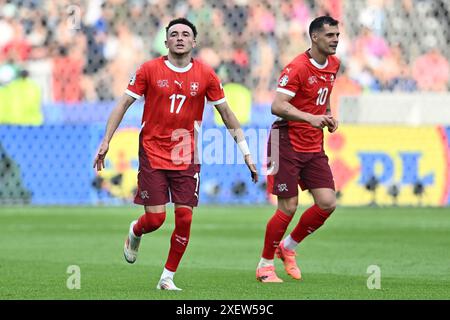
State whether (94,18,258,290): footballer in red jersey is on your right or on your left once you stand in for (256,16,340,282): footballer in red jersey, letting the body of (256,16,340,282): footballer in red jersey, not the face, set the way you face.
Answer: on your right

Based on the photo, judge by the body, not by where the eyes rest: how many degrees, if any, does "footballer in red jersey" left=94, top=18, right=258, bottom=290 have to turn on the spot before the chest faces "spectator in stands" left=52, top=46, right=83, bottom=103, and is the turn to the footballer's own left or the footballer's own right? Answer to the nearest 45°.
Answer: approximately 180°

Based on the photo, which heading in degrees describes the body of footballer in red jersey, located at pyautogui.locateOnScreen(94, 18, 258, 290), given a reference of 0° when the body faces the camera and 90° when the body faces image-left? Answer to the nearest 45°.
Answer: approximately 0°

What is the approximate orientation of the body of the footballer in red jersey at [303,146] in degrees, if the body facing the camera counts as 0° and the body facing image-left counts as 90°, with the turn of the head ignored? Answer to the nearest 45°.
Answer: approximately 315°

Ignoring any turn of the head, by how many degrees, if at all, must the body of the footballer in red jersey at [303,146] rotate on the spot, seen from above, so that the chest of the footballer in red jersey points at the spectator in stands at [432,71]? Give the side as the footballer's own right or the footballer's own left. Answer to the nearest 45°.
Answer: approximately 135° to the footballer's own left
